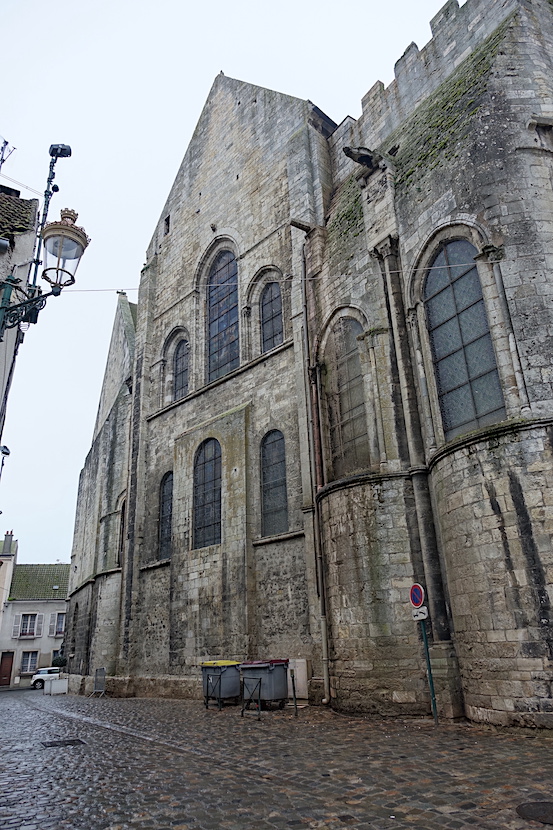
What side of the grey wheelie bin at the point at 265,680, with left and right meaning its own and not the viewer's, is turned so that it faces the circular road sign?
left

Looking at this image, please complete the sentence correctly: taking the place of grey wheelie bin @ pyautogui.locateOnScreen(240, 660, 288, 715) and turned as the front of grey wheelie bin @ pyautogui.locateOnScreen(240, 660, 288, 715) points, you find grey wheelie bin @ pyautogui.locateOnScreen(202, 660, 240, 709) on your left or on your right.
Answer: on your right

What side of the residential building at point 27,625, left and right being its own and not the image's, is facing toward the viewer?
front

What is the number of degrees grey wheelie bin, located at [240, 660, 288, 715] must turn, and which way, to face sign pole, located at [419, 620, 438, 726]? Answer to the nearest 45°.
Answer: approximately 90° to its left

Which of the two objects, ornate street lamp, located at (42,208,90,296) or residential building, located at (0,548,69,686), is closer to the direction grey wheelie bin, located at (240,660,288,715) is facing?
the ornate street lamp

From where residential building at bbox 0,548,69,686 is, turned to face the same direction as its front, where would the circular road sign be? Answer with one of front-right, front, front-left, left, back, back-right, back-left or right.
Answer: front

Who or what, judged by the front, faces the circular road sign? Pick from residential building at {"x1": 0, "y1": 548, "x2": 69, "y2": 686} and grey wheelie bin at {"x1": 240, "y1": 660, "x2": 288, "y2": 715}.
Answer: the residential building

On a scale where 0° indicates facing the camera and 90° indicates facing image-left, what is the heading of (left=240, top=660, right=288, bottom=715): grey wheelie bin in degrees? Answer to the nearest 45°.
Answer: approximately 45°

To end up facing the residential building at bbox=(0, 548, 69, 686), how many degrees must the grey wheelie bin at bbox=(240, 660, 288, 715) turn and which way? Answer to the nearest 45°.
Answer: approximately 90° to its right

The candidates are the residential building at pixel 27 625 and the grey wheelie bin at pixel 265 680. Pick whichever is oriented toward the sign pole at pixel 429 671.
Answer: the residential building

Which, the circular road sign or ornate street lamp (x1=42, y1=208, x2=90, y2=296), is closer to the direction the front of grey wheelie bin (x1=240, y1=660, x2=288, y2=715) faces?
the ornate street lamp

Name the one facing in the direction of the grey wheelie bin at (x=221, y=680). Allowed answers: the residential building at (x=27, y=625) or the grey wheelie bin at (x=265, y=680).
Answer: the residential building

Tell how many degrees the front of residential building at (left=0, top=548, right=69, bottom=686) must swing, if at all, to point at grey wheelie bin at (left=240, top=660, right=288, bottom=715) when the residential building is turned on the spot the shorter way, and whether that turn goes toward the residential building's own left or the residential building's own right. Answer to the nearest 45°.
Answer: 0° — it already faces it

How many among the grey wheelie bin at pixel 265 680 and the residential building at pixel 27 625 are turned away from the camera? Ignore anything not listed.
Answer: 0

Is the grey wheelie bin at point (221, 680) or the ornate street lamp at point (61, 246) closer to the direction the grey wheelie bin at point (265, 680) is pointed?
the ornate street lamp

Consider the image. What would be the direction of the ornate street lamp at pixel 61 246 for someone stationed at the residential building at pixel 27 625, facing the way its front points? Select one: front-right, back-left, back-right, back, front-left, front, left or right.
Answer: front
